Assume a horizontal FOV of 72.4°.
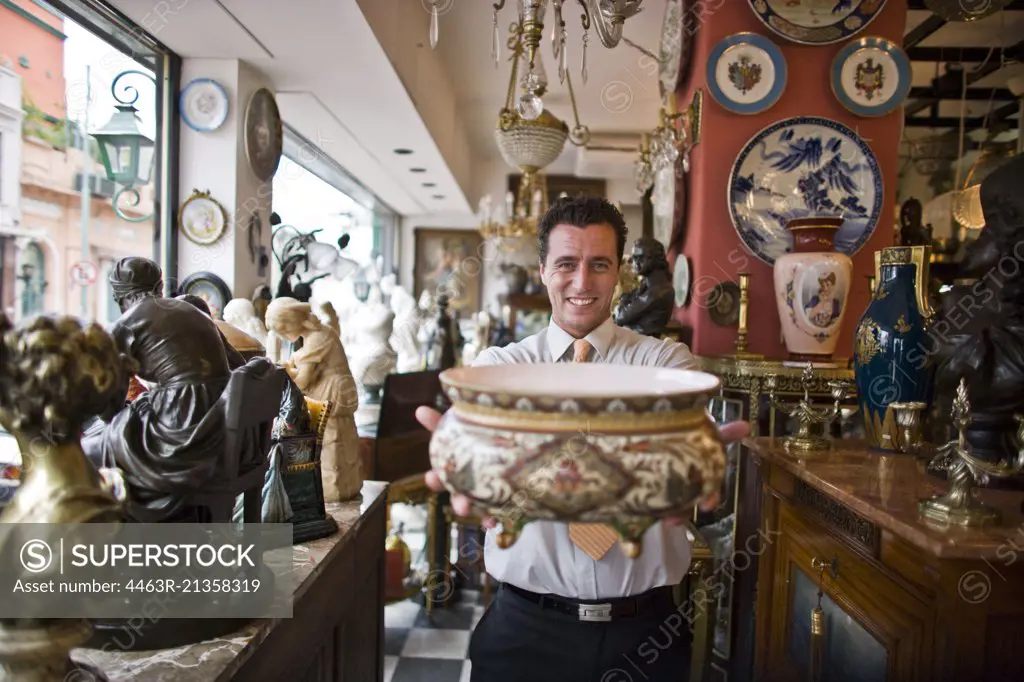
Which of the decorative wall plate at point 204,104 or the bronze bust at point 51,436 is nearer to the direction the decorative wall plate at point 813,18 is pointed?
the bronze bust

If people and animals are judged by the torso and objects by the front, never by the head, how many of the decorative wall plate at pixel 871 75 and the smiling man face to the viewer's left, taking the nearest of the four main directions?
0

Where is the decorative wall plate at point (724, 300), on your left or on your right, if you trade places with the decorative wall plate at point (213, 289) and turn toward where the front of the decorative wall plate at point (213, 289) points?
on your left

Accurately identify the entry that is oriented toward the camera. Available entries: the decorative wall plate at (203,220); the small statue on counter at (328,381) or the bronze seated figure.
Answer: the decorative wall plate

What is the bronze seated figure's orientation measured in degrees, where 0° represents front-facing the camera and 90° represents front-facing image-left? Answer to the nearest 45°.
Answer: approximately 135°

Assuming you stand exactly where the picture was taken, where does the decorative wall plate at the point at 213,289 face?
facing the viewer

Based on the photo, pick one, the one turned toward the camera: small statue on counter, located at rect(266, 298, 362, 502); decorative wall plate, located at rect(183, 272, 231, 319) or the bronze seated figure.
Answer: the decorative wall plate

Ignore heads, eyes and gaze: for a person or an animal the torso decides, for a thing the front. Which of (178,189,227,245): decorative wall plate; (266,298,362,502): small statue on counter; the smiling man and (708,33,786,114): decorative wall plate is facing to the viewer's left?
the small statue on counter

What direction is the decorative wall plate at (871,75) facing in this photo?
toward the camera
